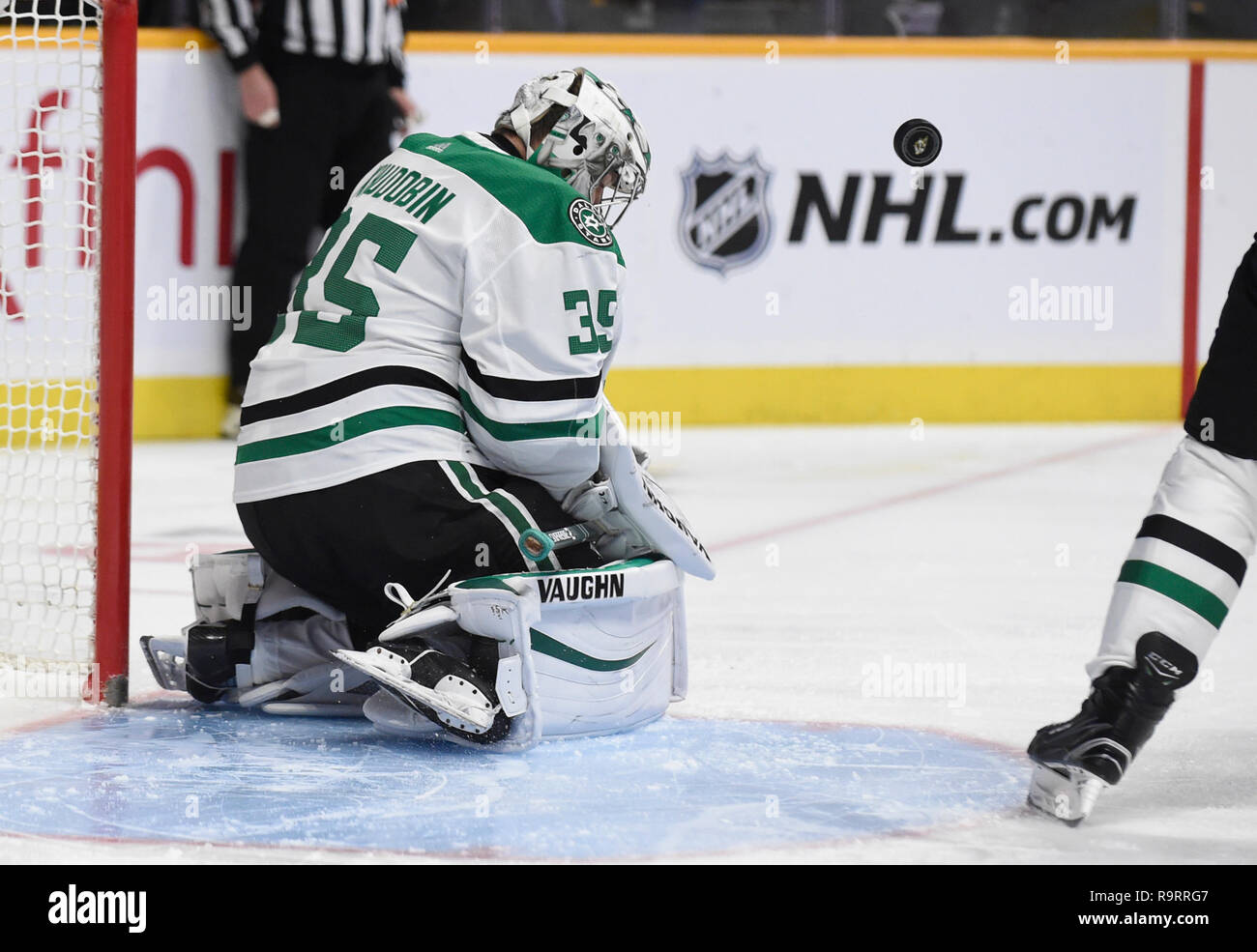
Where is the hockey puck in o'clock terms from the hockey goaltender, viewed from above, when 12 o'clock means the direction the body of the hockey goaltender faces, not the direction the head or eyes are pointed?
The hockey puck is roughly at 2 o'clock from the hockey goaltender.

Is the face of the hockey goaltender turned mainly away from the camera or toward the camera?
away from the camera

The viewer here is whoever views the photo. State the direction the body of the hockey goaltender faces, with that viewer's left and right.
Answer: facing away from the viewer and to the right of the viewer
